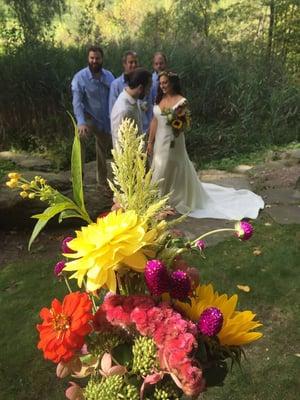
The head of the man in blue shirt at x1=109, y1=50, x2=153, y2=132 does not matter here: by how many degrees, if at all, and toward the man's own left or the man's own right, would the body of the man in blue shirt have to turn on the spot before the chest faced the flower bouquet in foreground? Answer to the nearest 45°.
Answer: approximately 45° to the man's own right

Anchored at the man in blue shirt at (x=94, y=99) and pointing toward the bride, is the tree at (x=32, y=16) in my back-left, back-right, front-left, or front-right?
back-left

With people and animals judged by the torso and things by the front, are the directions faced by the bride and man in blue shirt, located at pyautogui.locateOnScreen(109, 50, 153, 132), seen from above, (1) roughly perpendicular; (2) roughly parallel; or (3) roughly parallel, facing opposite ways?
roughly perpendicular

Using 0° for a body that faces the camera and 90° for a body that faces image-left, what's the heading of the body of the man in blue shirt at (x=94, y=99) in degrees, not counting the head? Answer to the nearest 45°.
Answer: approximately 0°

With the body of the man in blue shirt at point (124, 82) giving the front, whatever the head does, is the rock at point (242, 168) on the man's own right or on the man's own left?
on the man's own left

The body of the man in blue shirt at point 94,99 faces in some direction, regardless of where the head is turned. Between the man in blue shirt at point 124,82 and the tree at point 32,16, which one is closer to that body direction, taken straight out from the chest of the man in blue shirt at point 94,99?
the man in blue shirt

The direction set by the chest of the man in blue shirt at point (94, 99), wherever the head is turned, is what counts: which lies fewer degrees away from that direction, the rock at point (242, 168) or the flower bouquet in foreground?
the flower bouquet in foreground

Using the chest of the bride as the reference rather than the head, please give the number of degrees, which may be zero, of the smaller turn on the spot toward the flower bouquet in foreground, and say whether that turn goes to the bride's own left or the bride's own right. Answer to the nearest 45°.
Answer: approximately 45° to the bride's own left

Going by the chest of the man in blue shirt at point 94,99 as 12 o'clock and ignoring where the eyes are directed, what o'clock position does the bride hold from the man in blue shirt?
The bride is roughly at 10 o'clock from the man in blue shirt.
